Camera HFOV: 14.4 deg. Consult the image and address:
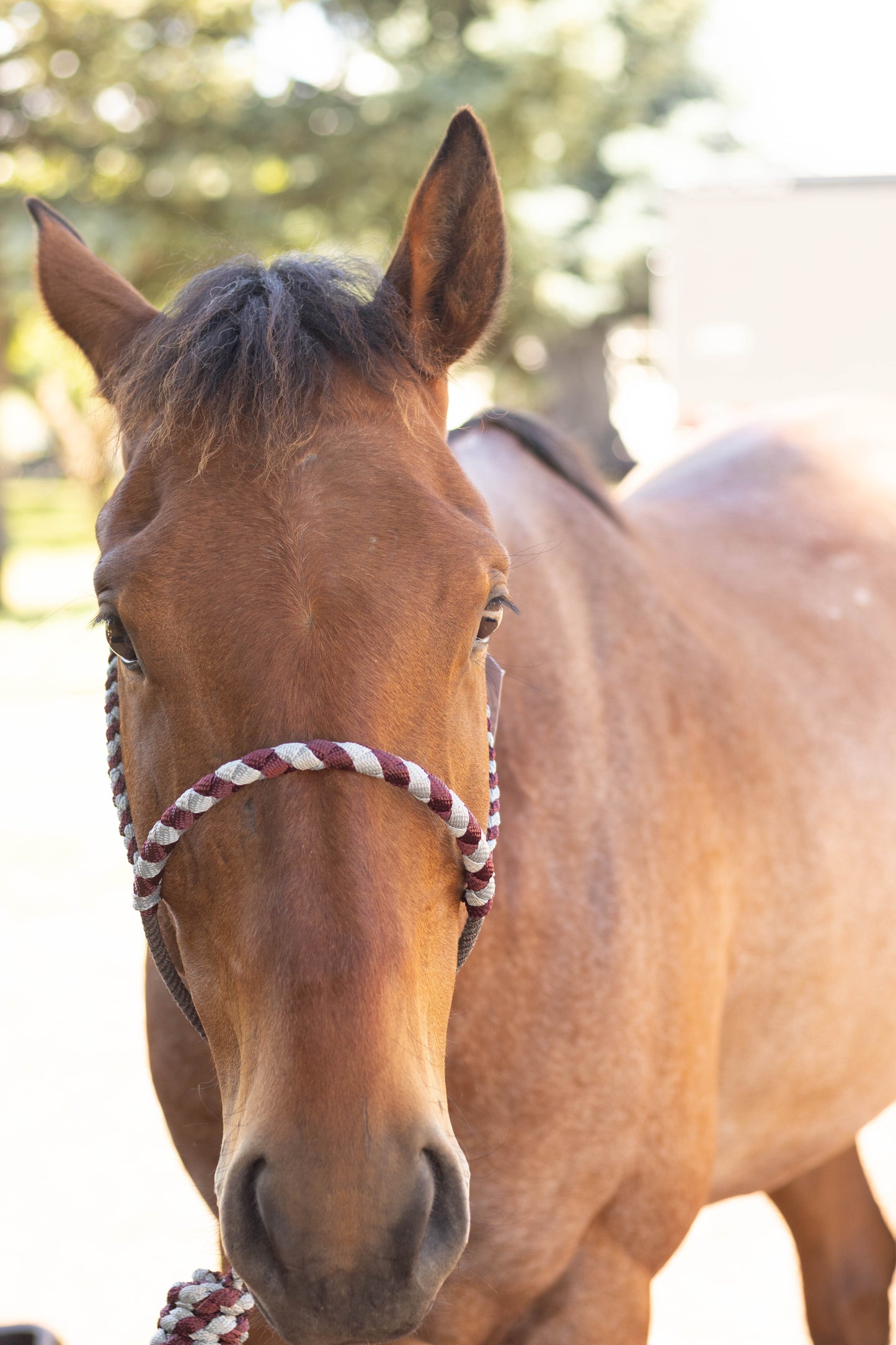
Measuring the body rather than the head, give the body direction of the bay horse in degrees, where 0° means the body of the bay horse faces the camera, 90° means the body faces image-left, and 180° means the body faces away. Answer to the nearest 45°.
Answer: approximately 45°
